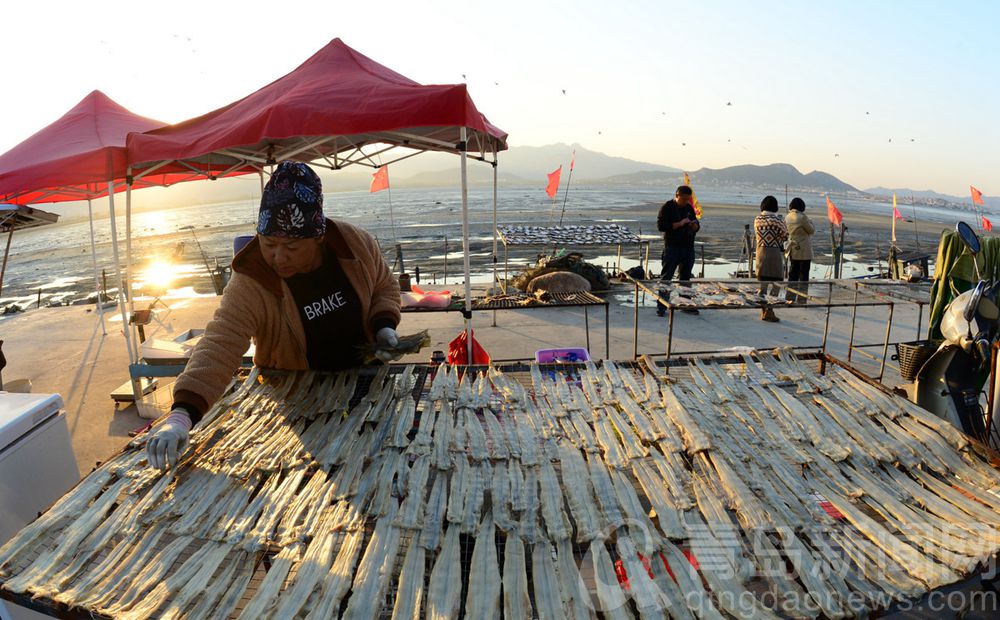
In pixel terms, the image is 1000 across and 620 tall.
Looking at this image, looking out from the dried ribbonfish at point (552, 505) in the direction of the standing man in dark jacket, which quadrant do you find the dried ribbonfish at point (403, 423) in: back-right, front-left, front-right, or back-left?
front-left

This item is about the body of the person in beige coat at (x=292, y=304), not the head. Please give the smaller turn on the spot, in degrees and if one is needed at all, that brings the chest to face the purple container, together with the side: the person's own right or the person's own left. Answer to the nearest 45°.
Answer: approximately 135° to the person's own left

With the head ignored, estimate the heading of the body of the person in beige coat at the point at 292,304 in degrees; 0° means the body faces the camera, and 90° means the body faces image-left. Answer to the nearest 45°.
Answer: approximately 0°

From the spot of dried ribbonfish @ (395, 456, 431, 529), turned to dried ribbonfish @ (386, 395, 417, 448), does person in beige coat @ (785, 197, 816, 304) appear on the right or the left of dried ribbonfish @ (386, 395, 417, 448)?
right

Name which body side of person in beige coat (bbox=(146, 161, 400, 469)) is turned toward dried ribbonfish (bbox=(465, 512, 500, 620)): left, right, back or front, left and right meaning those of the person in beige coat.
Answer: front

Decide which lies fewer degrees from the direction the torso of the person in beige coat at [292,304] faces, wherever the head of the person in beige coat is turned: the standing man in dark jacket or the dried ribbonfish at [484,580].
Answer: the dried ribbonfish

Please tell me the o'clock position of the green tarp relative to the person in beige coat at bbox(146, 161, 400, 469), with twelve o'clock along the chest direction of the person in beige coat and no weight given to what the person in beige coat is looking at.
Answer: The green tarp is roughly at 9 o'clock from the person in beige coat.

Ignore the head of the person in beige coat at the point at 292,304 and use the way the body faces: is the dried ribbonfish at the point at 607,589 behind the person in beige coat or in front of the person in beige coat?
in front

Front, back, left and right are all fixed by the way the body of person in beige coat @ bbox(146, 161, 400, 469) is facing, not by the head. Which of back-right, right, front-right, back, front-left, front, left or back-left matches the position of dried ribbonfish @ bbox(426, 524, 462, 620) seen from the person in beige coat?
front

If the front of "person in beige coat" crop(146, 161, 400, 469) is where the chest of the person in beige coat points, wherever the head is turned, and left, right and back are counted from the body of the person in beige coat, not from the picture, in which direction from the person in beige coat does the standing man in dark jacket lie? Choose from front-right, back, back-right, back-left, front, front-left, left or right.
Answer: back-left

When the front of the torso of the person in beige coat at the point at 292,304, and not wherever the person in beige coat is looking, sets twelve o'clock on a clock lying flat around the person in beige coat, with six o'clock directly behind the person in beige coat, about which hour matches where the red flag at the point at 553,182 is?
The red flag is roughly at 7 o'clock from the person in beige coat.

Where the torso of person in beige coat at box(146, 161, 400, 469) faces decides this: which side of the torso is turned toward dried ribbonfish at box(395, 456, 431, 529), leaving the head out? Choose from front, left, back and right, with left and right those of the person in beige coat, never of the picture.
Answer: front

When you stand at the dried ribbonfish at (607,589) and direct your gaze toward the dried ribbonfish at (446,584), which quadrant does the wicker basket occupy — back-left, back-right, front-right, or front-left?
back-right

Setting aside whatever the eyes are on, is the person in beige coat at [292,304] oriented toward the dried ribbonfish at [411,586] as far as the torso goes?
yes

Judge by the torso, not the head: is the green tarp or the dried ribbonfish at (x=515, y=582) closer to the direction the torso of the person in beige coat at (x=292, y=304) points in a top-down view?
the dried ribbonfish

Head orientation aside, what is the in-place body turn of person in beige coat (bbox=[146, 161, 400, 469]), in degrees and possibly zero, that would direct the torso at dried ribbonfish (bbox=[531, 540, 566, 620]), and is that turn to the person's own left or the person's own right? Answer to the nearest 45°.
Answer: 0° — they already face it
